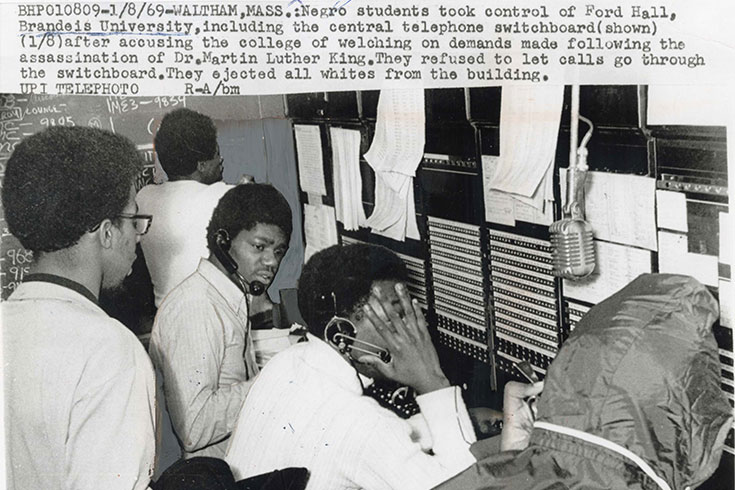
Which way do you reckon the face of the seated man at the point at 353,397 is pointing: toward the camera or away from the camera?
away from the camera

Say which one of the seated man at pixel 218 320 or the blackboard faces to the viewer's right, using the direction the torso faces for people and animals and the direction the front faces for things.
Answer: the seated man

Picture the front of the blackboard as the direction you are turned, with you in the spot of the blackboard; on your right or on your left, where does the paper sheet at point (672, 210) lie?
on your left

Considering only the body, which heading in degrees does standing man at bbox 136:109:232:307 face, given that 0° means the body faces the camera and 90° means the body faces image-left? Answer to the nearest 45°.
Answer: approximately 225°

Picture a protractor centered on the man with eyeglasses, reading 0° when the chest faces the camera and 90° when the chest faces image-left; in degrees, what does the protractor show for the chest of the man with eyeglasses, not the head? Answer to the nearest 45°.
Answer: approximately 225°

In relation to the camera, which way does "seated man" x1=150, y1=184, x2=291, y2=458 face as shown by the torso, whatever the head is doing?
to the viewer's right
